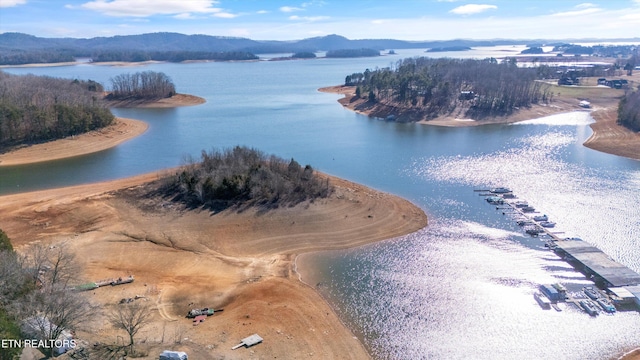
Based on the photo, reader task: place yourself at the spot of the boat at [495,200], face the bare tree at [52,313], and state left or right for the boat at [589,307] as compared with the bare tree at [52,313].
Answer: left
